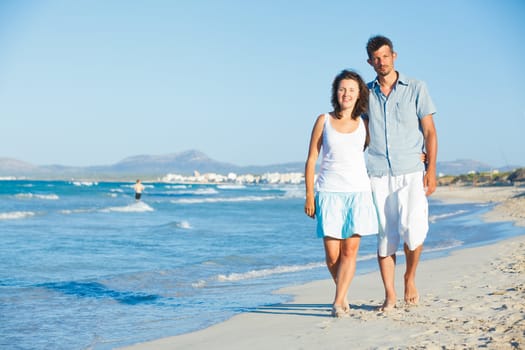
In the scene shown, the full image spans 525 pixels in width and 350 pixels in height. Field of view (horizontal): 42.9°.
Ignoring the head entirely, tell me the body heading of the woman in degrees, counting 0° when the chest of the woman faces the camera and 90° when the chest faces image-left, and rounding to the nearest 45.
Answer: approximately 0°
